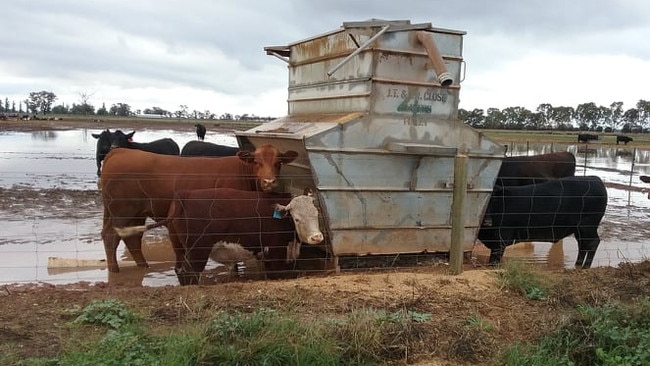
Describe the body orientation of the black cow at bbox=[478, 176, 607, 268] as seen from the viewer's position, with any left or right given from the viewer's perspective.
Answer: facing to the left of the viewer

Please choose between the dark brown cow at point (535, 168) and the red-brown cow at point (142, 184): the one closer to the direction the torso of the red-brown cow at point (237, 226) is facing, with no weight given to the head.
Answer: the dark brown cow

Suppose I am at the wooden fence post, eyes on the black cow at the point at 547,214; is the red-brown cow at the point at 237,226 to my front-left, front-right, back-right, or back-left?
back-left

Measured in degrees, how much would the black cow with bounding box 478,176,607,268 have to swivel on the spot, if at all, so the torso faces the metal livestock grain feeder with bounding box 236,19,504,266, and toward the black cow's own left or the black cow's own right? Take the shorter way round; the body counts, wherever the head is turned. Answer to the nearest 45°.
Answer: approximately 45° to the black cow's own left

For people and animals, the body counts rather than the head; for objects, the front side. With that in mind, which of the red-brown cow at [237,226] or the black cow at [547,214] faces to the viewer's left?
the black cow

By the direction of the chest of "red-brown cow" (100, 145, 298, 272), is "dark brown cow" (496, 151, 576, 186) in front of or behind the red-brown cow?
in front

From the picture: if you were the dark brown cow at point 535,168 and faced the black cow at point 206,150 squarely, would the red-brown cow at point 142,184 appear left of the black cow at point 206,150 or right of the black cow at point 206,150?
left

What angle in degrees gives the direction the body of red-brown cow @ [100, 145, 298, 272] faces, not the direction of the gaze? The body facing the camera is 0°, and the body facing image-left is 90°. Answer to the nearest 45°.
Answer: approximately 270°

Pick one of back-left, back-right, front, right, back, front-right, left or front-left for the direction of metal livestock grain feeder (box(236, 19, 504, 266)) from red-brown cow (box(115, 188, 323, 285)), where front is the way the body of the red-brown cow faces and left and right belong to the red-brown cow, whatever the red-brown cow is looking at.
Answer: front

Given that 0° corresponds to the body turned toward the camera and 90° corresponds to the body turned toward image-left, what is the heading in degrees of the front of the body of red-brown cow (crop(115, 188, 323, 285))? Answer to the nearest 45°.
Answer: approximately 270°

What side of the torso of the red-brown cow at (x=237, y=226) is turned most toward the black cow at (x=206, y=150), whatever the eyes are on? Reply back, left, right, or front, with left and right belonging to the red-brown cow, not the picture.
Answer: left

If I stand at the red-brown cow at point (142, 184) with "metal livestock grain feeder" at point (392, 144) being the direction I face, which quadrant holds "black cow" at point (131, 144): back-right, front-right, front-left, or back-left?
back-left

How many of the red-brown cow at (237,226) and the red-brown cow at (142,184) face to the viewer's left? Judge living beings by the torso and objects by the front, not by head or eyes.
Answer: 0
